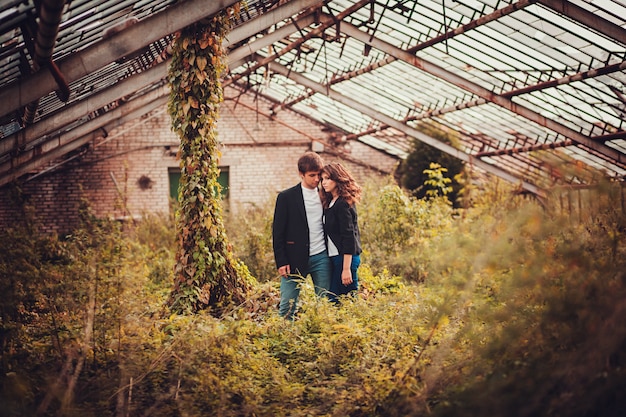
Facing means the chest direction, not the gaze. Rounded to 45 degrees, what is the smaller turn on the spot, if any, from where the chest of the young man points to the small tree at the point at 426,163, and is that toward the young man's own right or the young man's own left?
approximately 135° to the young man's own left

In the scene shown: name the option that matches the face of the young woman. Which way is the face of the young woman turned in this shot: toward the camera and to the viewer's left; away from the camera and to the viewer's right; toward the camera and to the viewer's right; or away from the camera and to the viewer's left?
toward the camera and to the viewer's left

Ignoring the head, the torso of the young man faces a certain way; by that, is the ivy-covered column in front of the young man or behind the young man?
behind

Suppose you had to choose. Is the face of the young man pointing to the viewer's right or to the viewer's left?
to the viewer's right

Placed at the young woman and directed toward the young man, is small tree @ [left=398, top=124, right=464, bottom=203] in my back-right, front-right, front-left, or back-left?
back-right

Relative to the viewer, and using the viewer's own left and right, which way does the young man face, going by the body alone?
facing the viewer and to the right of the viewer
